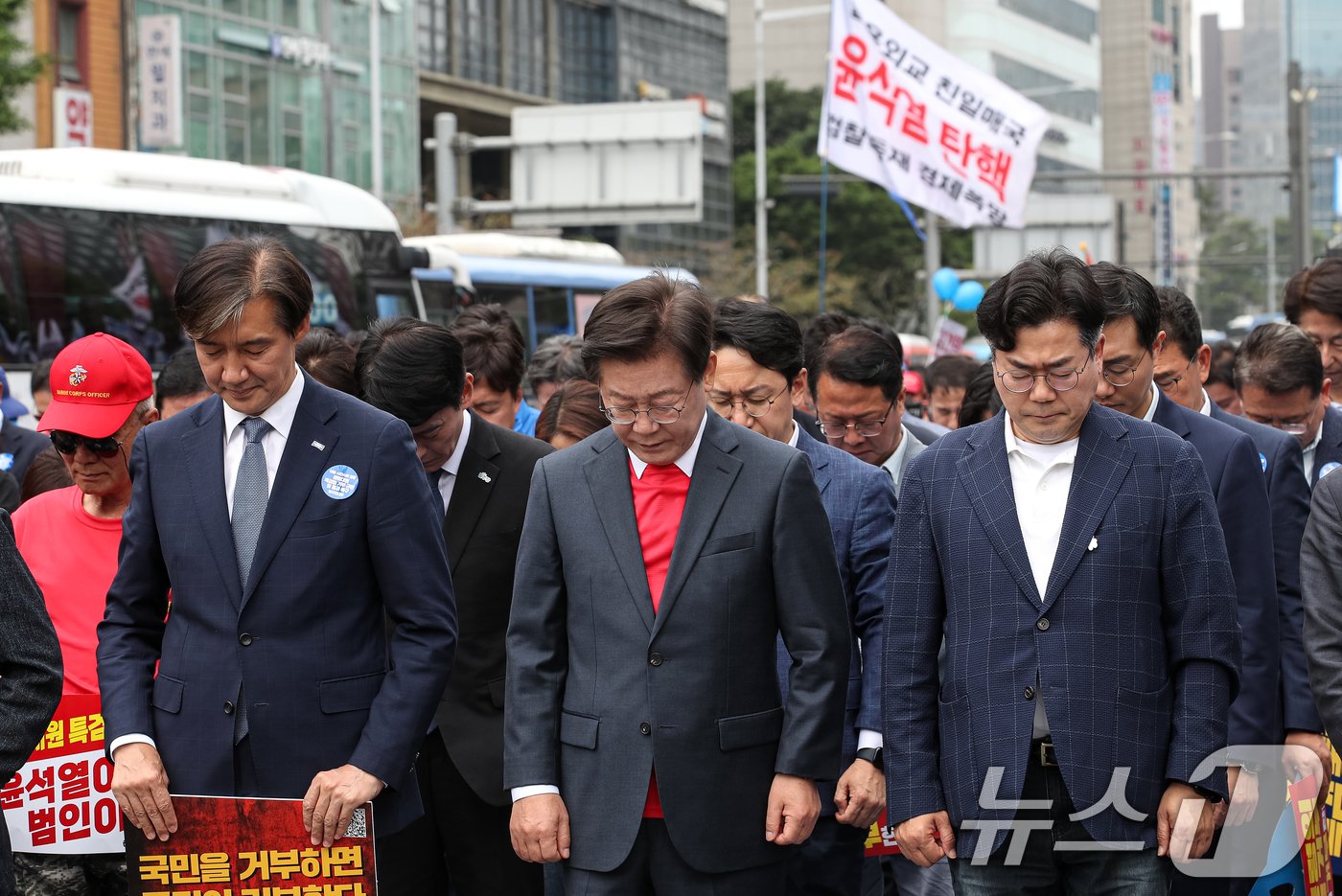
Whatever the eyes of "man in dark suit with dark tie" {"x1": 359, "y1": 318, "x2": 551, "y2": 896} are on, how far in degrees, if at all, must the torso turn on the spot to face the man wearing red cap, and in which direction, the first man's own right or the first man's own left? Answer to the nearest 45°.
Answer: approximately 45° to the first man's own right

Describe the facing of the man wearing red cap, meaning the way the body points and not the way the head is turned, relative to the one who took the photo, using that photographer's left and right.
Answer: facing the viewer and to the left of the viewer

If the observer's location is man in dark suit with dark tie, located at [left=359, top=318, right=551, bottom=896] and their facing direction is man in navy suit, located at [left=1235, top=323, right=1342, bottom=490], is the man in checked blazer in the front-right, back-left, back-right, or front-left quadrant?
front-right

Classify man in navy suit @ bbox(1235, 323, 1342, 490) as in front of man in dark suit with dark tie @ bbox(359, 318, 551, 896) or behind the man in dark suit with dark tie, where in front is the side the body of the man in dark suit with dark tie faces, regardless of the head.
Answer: behind

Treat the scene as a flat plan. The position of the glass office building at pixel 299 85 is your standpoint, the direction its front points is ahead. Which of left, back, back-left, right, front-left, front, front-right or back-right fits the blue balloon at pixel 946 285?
front

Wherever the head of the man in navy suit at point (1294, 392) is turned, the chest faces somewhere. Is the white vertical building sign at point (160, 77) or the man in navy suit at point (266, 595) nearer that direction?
the man in navy suit

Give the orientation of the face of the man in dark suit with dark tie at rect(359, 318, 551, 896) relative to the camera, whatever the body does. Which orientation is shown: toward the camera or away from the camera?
toward the camera

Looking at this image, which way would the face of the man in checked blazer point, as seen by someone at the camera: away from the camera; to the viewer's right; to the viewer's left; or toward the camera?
toward the camera

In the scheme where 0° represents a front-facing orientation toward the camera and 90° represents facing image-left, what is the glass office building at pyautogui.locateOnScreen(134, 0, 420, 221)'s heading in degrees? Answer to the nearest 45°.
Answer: approximately 315°

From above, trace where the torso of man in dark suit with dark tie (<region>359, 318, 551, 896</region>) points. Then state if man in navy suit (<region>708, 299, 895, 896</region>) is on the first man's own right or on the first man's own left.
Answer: on the first man's own left

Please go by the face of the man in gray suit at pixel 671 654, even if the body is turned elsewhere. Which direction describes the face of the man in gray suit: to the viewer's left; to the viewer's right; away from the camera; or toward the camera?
toward the camera

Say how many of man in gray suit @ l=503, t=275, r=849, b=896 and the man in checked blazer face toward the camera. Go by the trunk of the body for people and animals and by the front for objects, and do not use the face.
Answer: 2

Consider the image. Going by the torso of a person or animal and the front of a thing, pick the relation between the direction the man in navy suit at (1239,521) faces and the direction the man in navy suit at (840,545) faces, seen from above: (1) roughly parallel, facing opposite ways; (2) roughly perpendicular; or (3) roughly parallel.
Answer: roughly parallel

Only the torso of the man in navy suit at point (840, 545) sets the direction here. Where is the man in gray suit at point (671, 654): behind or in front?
in front

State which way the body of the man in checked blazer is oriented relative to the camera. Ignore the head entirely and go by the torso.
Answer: toward the camera

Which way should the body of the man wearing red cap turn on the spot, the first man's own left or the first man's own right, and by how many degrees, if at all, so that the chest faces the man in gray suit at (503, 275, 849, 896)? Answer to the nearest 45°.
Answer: approximately 90° to the first man's own left
